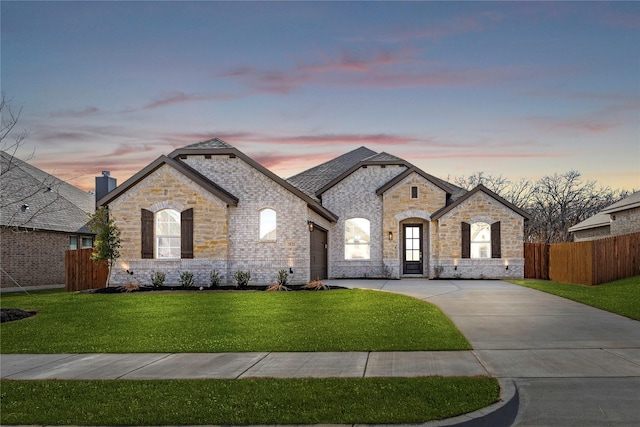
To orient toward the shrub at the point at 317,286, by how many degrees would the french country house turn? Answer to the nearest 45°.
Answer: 0° — it already faces it

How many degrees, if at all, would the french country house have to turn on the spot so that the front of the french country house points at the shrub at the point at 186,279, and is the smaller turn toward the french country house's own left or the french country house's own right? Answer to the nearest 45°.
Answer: approximately 45° to the french country house's own right

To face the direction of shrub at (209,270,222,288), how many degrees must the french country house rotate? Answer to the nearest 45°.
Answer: approximately 45° to its right

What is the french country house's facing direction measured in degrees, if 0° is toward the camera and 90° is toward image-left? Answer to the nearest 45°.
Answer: approximately 0°

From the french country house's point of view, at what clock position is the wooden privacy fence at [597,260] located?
The wooden privacy fence is roughly at 9 o'clock from the french country house.

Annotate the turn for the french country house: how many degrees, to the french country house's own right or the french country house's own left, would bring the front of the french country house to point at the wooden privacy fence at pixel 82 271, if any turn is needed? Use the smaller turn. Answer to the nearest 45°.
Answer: approximately 90° to the french country house's own right
